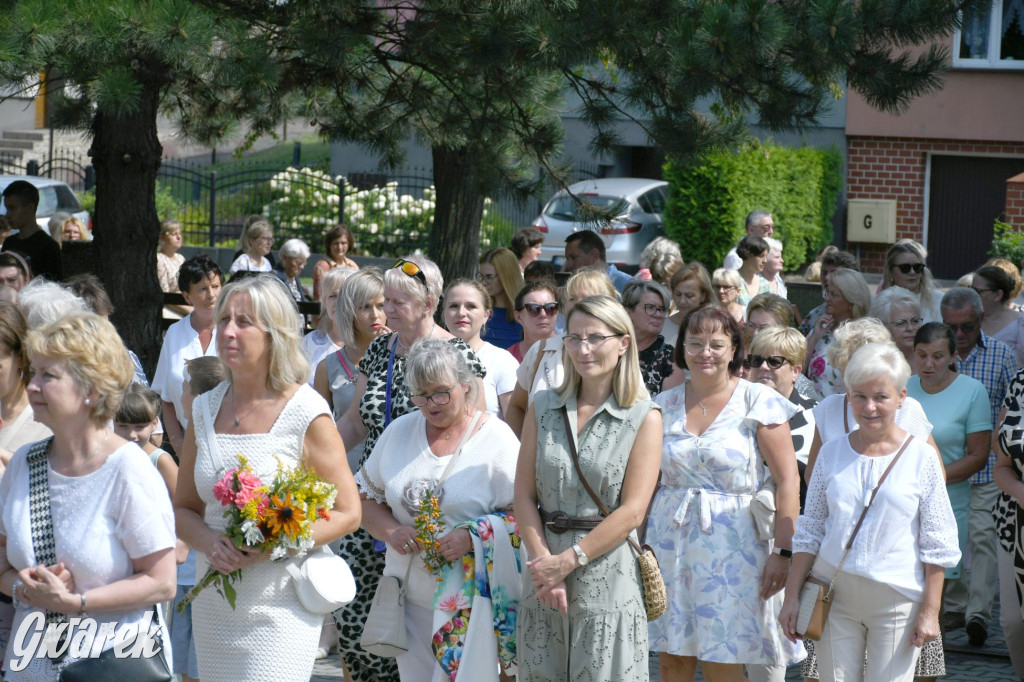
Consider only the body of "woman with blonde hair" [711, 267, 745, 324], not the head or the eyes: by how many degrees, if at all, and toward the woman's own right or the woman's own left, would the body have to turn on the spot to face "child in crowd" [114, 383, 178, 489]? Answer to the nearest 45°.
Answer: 0° — they already face them

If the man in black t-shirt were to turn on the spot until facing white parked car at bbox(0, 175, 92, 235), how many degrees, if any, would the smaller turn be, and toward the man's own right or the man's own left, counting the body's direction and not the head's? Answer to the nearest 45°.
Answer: approximately 135° to the man's own right

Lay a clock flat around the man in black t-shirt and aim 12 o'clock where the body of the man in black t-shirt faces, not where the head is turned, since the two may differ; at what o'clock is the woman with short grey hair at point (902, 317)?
The woman with short grey hair is roughly at 7 o'clock from the man in black t-shirt.

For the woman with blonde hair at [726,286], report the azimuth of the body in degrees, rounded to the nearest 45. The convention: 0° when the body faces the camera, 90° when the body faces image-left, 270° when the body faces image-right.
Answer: approximately 45°

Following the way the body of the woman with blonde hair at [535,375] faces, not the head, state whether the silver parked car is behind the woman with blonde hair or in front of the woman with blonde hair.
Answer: behind

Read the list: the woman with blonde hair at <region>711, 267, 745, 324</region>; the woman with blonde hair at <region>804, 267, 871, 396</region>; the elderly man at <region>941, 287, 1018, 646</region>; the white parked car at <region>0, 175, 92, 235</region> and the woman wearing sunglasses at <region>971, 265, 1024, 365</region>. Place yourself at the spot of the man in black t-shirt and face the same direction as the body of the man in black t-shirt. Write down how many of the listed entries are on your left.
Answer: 4

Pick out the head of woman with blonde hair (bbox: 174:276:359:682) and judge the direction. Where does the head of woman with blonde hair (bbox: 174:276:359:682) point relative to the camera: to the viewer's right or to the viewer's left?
to the viewer's left

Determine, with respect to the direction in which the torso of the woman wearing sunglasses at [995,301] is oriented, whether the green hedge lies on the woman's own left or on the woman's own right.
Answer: on the woman's own right
